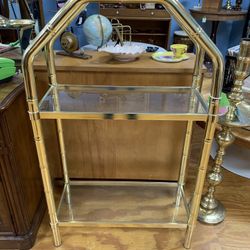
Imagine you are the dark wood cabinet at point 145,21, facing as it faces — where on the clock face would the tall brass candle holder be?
The tall brass candle holder is roughly at 12 o'clock from the dark wood cabinet.

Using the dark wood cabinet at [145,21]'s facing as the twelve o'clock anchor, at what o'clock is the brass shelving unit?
The brass shelving unit is roughly at 12 o'clock from the dark wood cabinet.

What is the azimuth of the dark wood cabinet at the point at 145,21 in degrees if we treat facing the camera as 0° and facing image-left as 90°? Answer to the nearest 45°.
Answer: approximately 0°

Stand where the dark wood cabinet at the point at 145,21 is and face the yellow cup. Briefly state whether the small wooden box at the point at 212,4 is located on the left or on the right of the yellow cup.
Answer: left

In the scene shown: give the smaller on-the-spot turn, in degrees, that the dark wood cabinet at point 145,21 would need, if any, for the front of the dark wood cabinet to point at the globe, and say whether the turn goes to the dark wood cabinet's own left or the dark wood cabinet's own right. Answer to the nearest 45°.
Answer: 0° — it already faces it

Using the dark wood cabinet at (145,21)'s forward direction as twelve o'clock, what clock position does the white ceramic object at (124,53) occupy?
The white ceramic object is roughly at 12 o'clock from the dark wood cabinet.

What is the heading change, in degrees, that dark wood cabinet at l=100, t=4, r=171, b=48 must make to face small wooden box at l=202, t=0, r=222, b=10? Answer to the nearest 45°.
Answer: approximately 45° to its left
